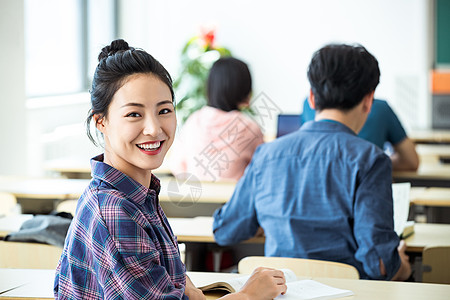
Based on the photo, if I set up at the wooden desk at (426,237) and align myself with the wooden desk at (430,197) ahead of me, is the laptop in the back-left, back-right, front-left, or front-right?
front-left

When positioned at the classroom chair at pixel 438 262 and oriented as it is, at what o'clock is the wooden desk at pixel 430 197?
The wooden desk is roughly at 12 o'clock from the classroom chair.

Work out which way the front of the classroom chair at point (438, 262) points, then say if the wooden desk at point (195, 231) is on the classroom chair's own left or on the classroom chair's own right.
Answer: on the classroom chair's own left

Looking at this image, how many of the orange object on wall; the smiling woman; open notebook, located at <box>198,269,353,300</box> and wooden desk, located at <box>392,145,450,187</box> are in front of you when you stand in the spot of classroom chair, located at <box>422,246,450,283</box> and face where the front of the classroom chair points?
2

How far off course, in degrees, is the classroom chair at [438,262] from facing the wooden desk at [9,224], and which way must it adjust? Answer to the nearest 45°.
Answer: approximately 90° to its left

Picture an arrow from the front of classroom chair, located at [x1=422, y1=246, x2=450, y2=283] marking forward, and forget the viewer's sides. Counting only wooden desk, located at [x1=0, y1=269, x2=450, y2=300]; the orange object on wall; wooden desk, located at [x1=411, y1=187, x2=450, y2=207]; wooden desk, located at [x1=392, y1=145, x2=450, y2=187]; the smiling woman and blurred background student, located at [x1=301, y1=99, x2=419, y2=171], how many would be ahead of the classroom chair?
4

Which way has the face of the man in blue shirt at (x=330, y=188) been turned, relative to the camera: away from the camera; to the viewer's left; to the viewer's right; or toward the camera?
away from the camera

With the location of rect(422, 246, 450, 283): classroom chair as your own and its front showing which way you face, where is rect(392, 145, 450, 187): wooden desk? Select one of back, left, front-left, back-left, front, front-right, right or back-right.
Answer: front

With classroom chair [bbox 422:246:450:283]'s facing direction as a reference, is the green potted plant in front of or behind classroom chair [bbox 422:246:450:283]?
in front

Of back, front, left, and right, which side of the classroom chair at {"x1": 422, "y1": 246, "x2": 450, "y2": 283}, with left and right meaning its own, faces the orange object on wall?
front

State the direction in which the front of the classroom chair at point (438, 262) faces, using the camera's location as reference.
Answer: facing away from the viewer
